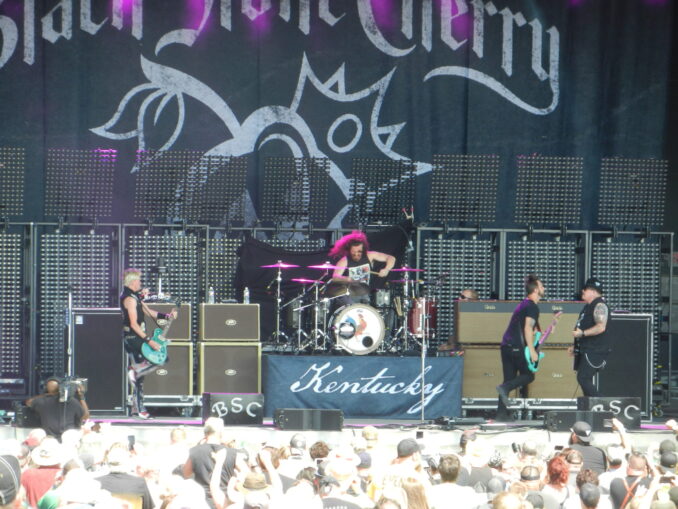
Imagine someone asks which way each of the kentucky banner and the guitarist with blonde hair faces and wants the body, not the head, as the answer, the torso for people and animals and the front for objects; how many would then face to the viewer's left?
0

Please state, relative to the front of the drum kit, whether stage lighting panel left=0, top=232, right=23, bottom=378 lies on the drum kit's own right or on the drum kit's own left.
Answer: on the drum kit's own right

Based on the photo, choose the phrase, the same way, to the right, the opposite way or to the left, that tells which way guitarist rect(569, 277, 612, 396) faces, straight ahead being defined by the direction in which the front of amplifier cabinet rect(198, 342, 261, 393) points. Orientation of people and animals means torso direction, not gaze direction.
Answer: to the right

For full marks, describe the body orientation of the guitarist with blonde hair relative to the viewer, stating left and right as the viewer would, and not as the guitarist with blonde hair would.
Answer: facing to the right of the viewer

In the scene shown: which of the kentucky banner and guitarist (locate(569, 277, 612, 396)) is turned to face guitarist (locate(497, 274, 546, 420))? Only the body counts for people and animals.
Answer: guitarist (locate(569, 277, 612, 396))

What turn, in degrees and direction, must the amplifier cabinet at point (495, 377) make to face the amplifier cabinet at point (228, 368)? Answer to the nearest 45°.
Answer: approximately 90° to its right

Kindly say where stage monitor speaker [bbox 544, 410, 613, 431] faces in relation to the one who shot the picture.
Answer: facing away from the viewer

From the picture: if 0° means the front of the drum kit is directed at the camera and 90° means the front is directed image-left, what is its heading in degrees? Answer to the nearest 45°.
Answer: approximately 0°
